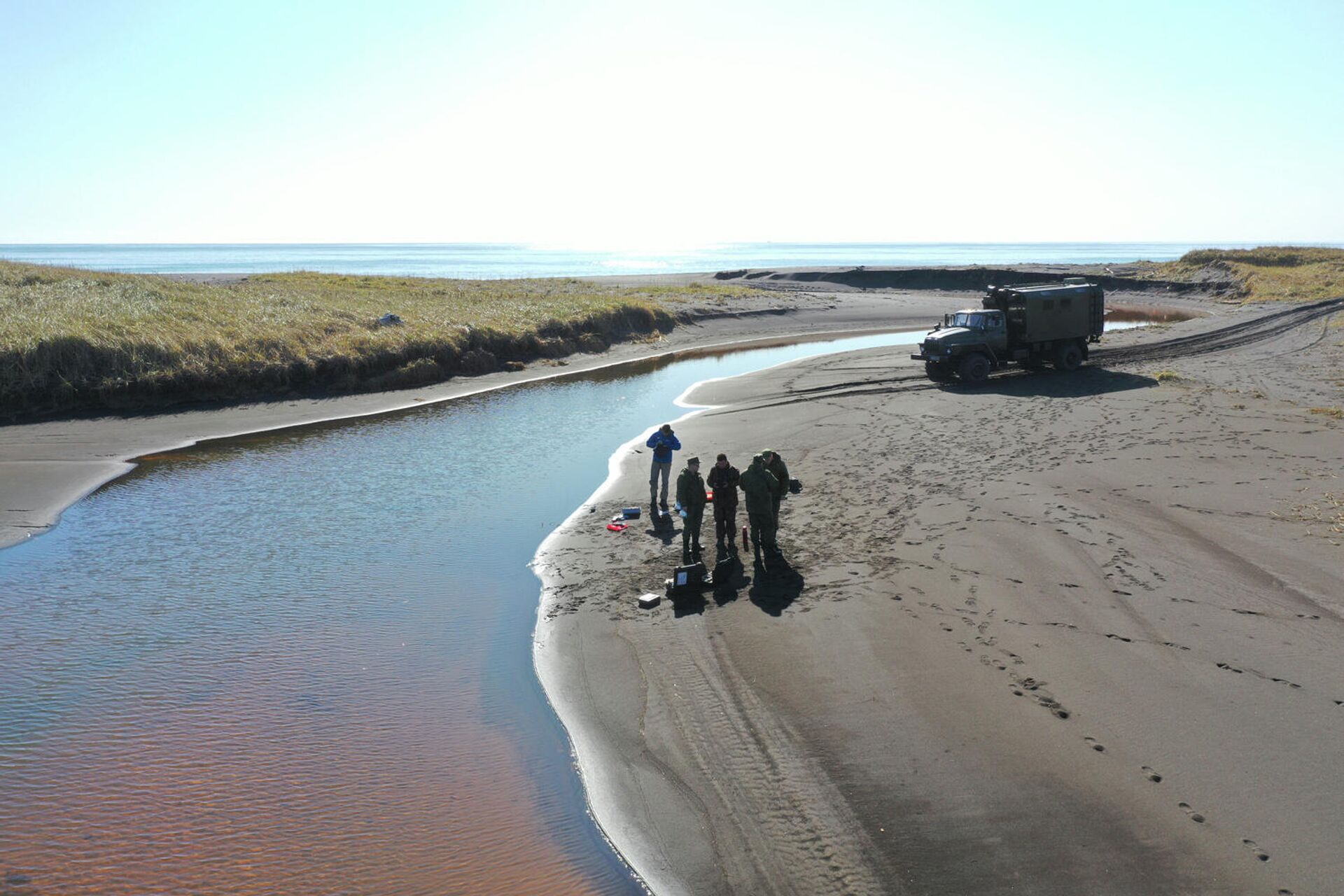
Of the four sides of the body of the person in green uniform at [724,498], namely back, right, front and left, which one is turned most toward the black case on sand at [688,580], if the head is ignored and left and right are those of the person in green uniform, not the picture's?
front

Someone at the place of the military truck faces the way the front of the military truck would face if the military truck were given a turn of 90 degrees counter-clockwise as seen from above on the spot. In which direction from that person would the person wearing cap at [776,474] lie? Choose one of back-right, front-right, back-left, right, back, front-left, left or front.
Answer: front-right

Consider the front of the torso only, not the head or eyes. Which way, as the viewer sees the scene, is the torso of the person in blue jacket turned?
toward the camera

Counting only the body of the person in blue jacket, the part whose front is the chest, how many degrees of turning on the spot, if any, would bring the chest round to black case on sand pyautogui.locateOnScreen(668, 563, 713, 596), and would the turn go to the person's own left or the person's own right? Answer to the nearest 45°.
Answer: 0° — they already face it

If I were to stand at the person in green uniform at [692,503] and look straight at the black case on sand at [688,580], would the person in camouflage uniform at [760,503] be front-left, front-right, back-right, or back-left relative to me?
front-left

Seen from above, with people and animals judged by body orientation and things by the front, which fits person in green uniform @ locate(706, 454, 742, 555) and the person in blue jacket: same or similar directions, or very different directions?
same or similar directions

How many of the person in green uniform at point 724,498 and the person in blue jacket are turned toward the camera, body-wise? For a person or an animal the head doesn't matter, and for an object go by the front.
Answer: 2

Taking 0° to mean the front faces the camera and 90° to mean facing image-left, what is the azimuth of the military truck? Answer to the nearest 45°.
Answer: approximately 45°

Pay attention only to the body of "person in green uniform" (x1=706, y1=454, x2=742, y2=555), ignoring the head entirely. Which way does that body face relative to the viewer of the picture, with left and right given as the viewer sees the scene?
facing the viewer
